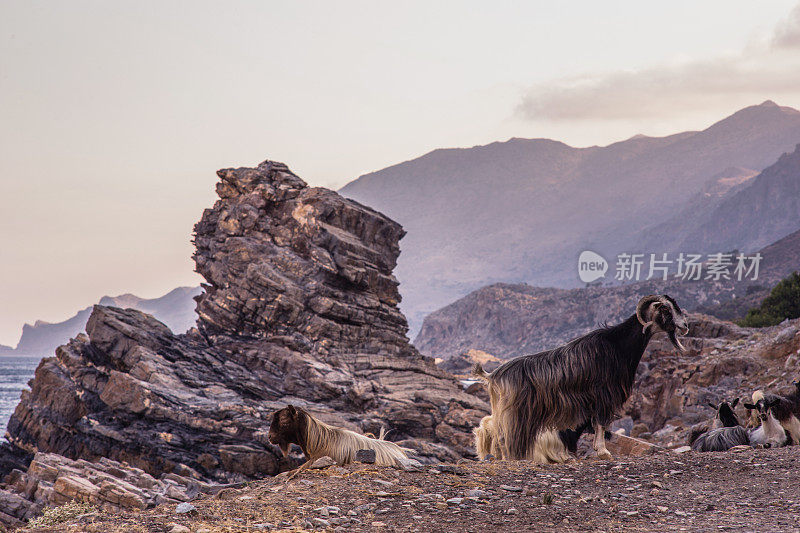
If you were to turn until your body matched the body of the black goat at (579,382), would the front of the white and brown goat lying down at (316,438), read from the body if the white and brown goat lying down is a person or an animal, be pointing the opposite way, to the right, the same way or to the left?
the opposite way

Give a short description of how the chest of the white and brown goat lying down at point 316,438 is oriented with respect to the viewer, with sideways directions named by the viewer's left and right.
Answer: facing to the left of the viewer

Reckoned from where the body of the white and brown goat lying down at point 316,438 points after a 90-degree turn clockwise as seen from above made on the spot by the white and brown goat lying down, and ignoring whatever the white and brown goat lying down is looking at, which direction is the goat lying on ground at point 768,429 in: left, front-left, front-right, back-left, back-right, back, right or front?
right

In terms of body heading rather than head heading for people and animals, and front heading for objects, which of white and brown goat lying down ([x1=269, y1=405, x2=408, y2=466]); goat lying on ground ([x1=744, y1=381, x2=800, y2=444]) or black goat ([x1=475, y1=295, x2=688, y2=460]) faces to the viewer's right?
the black goat

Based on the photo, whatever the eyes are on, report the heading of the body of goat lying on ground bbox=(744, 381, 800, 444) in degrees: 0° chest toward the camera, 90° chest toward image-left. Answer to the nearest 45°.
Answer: approximately 90°

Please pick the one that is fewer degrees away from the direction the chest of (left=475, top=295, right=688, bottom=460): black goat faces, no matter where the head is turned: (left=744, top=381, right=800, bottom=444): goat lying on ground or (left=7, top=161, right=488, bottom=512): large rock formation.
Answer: the goat lying on ground

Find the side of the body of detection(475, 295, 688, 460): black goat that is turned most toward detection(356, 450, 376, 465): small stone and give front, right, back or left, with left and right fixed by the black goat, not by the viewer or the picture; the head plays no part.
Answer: back

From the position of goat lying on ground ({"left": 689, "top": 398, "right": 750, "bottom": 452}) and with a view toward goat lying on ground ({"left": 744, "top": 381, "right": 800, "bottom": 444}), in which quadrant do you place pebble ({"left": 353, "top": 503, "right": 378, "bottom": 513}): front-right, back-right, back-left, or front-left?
back-right

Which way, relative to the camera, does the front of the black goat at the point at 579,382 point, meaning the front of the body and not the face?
to the viewer's right

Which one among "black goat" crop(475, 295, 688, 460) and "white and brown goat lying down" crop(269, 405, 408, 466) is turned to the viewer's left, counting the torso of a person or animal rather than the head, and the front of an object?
the white and brown goat lying down
